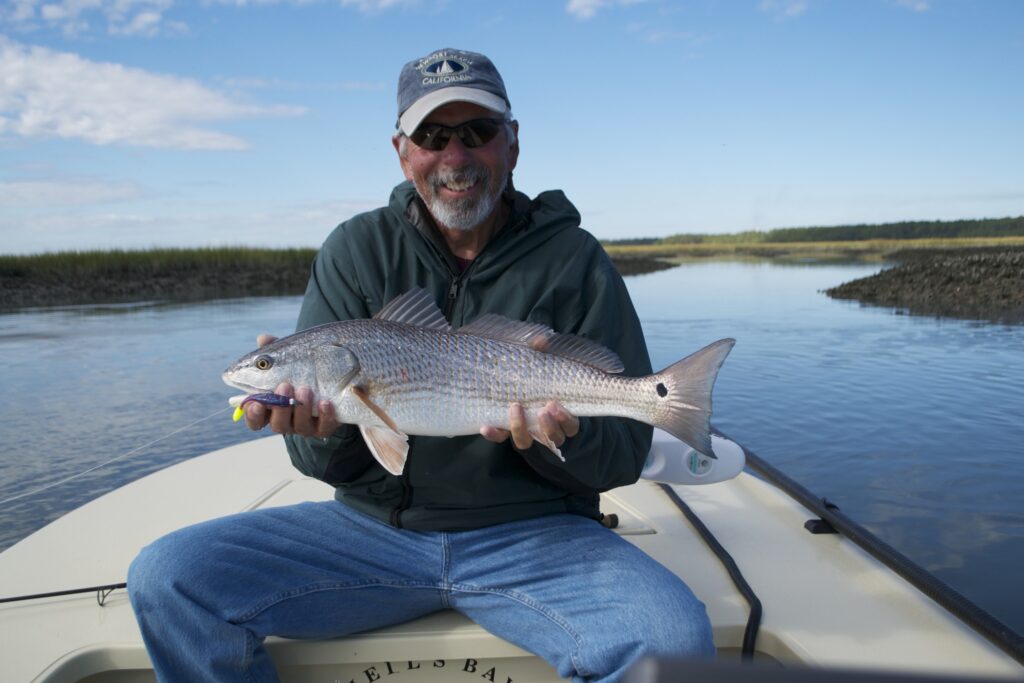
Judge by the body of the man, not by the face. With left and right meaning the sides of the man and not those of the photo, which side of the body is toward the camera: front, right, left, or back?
front

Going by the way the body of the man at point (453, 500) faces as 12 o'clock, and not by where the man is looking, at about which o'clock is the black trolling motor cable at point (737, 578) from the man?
The black trolling motor cable is roughly at 9 o'clock from the man.

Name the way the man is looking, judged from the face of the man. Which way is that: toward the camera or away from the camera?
toward the camera
